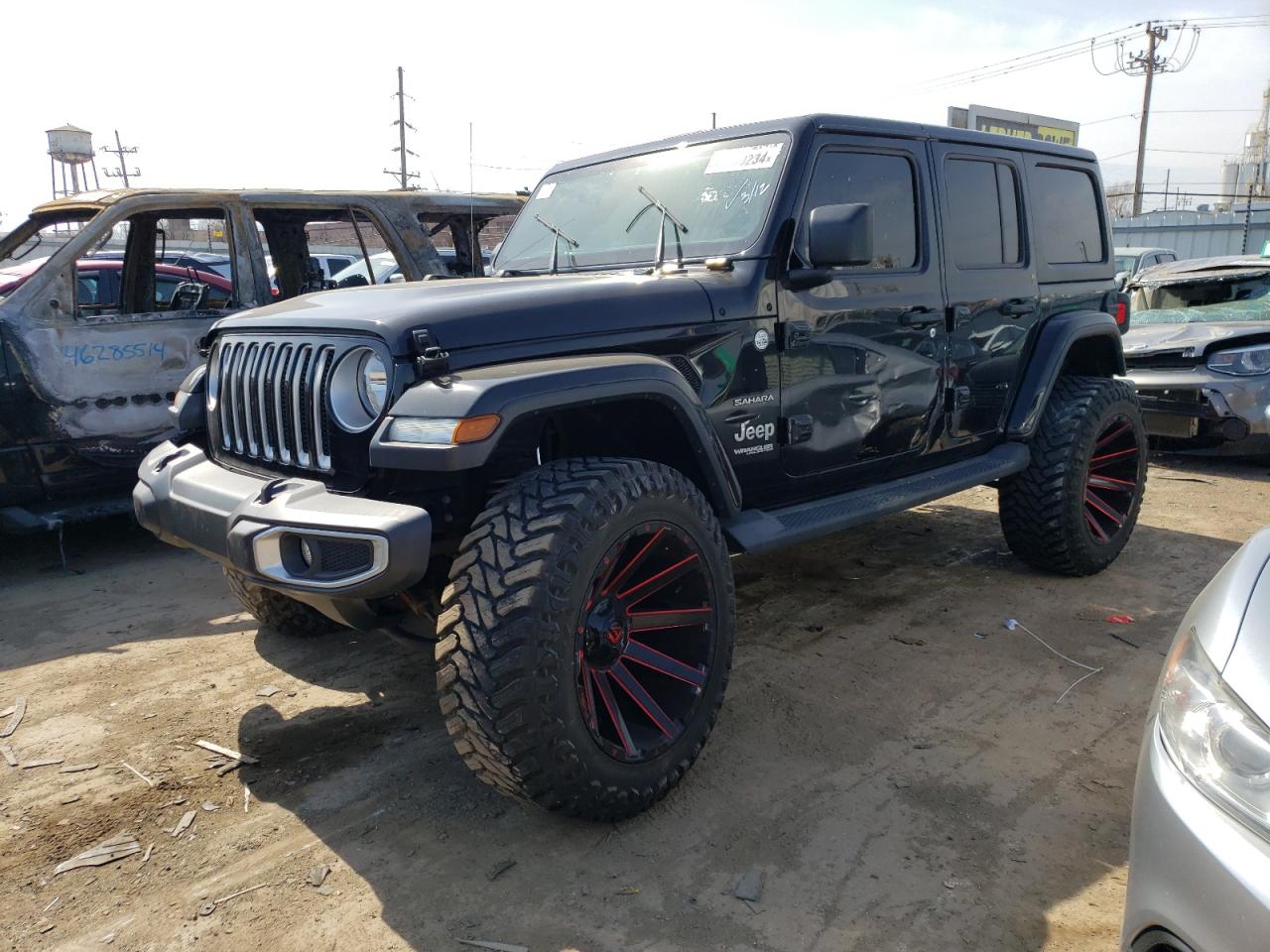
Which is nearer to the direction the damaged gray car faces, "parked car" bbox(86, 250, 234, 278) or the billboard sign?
the parked car

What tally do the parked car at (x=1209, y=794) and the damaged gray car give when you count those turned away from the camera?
0

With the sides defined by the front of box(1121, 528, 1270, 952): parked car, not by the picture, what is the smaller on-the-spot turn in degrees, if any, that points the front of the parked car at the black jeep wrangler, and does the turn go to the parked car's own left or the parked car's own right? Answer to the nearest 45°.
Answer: approximately 90° to the parked car's own right

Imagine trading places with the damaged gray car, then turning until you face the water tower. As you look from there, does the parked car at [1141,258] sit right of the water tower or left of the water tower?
right

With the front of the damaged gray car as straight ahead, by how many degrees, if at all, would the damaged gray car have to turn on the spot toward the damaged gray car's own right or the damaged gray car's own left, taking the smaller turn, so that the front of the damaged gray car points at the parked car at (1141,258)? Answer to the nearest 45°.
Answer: approximately 135° to the damaged gray car's own right

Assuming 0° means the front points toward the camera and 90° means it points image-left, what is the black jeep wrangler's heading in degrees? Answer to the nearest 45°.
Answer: approximately 45°

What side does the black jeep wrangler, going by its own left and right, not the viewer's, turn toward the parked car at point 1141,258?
back

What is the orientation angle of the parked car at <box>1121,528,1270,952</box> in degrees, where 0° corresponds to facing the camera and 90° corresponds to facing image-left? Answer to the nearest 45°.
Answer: approximately 45°

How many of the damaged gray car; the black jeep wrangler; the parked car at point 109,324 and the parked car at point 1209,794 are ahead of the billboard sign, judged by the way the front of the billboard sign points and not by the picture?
4

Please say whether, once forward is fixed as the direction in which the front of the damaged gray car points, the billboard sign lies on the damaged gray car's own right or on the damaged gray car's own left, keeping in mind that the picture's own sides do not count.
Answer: on the damaged gray car's own right

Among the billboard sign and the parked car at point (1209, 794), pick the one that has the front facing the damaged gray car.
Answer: the billboard sign

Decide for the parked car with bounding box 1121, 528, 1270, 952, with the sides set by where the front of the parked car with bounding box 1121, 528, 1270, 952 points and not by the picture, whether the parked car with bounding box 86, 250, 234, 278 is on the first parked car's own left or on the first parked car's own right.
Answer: on the first parked car's own right
